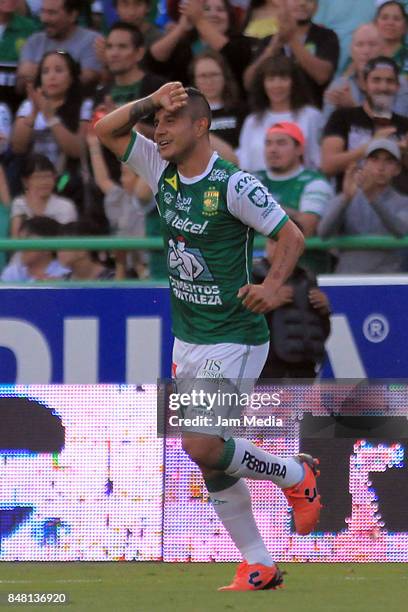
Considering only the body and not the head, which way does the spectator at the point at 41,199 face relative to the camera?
toward the camera

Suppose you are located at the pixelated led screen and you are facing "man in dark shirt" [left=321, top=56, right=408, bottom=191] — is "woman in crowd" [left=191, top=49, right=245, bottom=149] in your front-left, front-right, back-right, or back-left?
front-left

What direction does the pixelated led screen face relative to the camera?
toward the camera

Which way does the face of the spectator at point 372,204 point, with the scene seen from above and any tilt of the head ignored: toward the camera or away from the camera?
toward the camera

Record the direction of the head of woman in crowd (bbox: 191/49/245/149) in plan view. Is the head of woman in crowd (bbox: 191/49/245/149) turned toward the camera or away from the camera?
toward the camera

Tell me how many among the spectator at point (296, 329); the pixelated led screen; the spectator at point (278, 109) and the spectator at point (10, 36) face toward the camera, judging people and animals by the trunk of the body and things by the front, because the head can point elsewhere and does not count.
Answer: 4

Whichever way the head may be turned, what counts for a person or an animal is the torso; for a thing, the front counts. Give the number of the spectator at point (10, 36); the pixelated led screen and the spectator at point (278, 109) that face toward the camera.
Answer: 3

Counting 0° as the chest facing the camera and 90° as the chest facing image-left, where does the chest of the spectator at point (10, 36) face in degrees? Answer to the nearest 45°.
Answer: approximately 0°

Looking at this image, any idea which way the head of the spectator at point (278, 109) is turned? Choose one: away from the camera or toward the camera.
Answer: toward the camera

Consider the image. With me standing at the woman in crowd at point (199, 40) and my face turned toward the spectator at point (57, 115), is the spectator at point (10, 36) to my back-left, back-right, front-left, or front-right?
front-right

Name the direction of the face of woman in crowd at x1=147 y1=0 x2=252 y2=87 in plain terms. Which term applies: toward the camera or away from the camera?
toward the camera

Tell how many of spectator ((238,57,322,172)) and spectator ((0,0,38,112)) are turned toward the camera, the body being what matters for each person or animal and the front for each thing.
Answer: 2
